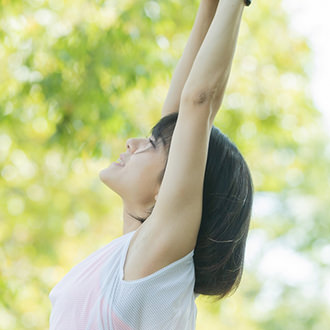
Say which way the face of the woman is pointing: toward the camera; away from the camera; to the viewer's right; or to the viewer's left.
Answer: to the viewer's left

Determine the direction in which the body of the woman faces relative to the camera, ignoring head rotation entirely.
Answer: to the viewer's left
